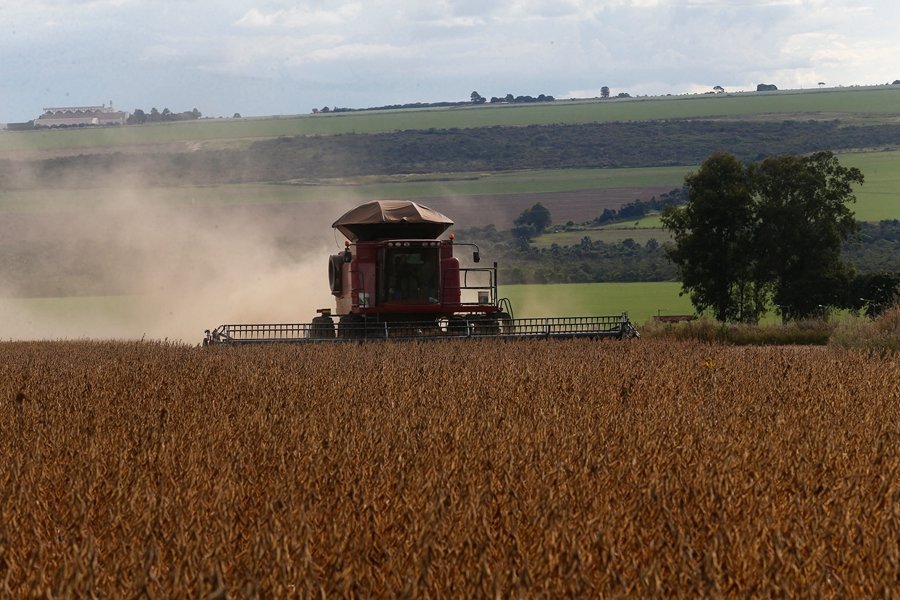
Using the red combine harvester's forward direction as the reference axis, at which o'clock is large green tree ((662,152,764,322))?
The large green tree is roughly at 7 o'clock from the red combine harvester.

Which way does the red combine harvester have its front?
toward the camera

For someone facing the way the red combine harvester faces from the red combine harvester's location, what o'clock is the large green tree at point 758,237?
The large green tree is roughly at 7 o'clock from the red combine harvester.
